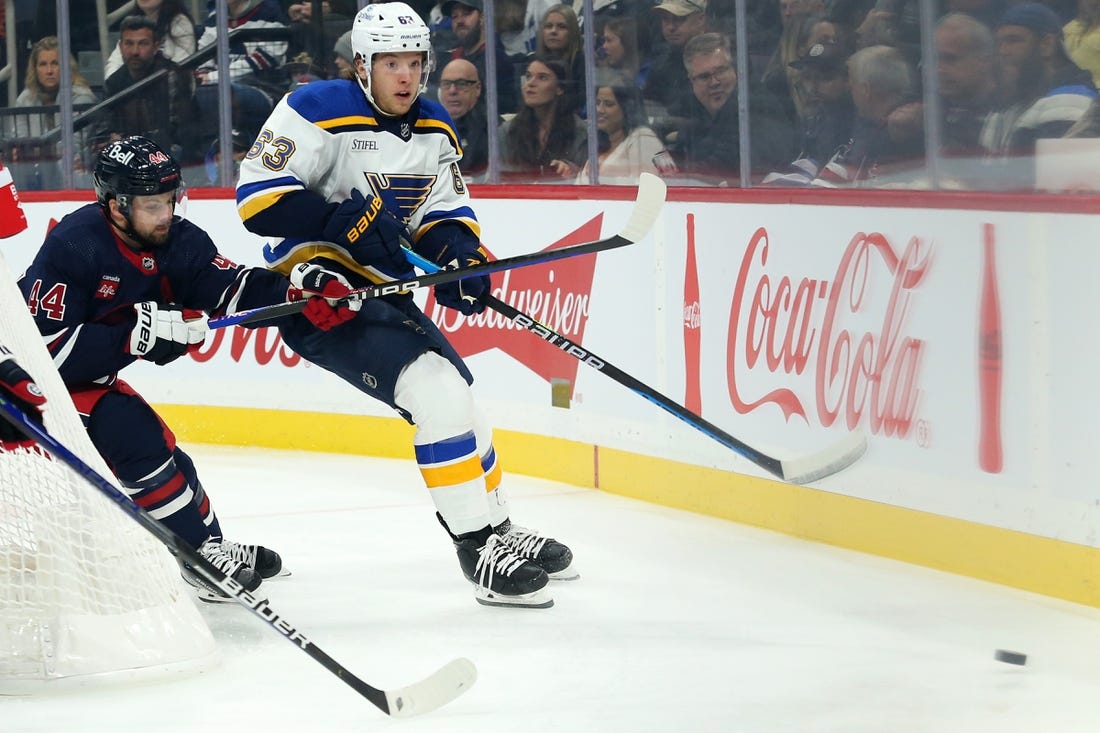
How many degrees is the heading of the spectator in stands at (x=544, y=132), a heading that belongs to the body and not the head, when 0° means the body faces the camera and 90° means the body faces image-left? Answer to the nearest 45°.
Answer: approximately 0°

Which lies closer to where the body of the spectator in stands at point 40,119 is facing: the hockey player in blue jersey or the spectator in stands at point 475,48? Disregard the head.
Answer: the hockey player in blue jersey

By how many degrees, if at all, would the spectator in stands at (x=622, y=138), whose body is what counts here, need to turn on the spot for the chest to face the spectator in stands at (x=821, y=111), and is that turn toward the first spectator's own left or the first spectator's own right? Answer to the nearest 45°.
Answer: approximately 90° to the first spectator's own left

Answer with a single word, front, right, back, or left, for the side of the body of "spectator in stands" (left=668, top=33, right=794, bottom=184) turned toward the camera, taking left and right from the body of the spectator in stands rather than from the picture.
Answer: front

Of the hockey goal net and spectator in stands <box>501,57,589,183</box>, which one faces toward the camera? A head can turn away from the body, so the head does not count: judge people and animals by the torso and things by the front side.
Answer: the spectator in stands

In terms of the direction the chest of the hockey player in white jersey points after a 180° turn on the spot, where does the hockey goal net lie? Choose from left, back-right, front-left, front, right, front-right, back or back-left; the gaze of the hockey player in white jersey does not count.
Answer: left

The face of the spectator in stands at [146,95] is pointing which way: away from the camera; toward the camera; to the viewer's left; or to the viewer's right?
toward the camera

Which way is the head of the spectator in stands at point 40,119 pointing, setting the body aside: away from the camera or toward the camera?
toward the camera

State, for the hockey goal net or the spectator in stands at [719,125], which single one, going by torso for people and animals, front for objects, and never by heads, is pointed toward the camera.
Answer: the spectator in stands

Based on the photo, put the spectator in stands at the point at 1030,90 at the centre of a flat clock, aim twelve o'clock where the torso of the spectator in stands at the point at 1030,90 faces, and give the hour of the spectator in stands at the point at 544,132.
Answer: the spectator in stands at the point at 544,132 is roughly at 3 o'clock from the spectator in stands at the point at 1030,90.

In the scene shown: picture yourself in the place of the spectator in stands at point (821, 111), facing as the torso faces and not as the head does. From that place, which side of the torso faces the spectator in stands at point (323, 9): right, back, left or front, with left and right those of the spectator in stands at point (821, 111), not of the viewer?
right

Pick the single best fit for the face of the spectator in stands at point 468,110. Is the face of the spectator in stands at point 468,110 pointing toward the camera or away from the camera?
toward the camera

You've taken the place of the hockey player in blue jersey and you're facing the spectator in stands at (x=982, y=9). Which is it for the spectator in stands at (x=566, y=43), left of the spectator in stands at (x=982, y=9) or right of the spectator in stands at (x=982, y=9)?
left

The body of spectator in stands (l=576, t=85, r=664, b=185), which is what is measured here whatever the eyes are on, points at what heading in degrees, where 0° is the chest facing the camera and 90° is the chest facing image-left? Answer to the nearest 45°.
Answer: approximately 45°

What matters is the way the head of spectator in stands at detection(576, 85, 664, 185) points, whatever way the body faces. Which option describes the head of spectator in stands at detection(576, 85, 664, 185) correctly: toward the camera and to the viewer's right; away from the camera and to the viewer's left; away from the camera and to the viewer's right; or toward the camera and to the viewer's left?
toward the camera and to the viewer's left

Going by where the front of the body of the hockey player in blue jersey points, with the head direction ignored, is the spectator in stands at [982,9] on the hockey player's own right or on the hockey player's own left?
on the hockey player's own left

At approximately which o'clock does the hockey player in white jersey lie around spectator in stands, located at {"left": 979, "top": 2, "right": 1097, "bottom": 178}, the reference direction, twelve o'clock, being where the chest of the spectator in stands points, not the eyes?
The hockey player in white jersey is roughly at 1 o'clock from the spectator in stands.

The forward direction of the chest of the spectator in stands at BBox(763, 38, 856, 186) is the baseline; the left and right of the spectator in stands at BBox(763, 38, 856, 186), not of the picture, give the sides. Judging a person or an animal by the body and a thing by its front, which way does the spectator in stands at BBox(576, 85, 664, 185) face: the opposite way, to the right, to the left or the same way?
the same way
